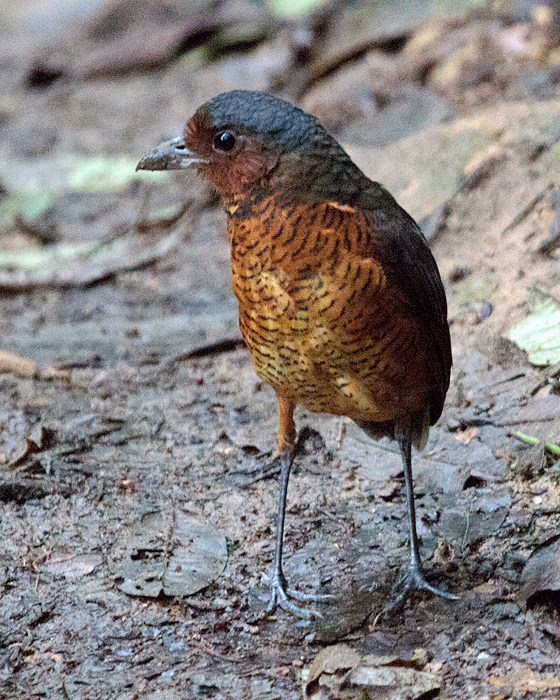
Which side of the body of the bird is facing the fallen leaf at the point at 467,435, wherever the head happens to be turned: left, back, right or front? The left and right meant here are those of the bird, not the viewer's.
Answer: back

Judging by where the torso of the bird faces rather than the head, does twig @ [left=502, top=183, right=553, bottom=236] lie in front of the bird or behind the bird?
behind

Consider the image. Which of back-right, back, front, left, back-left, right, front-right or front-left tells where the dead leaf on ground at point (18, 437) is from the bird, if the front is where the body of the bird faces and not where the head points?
right

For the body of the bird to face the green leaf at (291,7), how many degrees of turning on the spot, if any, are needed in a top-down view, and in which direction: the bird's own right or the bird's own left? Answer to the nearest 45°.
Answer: approximately 135° to the bird's own right

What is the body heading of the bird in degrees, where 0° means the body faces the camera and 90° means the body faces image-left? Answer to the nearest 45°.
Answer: approximately 45°

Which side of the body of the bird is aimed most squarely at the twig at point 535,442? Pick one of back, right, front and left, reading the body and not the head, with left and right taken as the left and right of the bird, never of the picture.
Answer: back

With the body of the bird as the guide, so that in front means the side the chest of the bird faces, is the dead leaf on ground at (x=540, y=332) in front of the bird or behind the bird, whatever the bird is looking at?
behind
